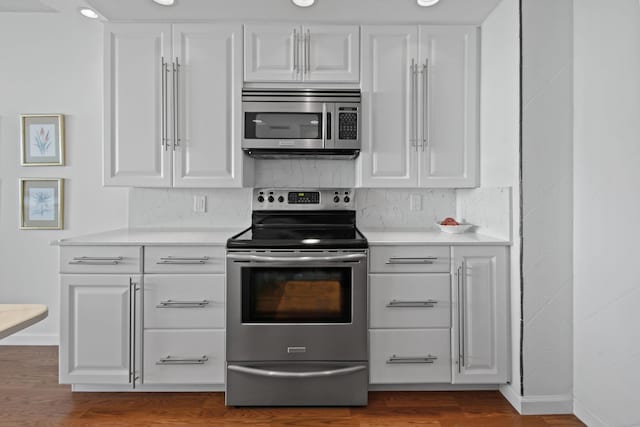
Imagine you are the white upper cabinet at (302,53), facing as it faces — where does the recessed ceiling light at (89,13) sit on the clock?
The recessed ceiling light is roughly at 3 o'clock from the white upper cabinet.

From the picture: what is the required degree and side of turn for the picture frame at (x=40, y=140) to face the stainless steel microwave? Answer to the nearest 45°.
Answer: approximately 45° to its left

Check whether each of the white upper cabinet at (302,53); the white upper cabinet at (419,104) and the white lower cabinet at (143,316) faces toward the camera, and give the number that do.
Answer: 3

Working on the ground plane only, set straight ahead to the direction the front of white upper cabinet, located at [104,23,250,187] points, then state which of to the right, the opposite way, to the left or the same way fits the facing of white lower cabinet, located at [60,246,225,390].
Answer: the same way

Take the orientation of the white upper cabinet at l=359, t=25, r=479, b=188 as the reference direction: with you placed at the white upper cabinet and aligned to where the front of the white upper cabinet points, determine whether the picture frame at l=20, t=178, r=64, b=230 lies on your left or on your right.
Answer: on your right

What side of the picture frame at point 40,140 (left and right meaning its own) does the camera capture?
front

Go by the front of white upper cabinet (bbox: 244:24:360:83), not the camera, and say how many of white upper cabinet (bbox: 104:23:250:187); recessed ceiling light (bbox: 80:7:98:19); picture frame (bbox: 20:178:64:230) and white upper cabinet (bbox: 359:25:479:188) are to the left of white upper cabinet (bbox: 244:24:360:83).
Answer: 1

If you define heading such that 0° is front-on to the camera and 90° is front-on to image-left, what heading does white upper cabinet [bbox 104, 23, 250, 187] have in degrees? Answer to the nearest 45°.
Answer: approximately 0°

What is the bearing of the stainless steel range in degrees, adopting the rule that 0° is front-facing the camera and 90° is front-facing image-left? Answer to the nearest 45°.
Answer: approximately 0°

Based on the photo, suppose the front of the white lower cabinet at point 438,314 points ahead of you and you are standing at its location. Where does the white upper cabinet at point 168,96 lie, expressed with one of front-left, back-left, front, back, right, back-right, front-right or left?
right

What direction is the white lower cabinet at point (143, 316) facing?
toward the camera

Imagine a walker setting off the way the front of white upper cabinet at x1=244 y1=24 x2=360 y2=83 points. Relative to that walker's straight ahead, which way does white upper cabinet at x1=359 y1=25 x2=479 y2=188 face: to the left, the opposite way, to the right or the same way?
the same way
